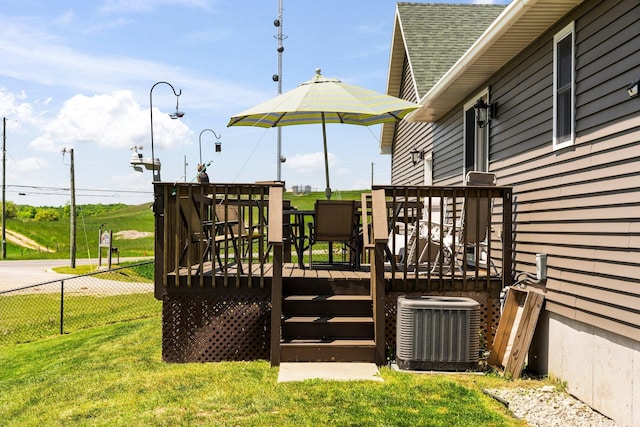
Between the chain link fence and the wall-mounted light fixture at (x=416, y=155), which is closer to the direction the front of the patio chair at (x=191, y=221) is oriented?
the wall-mounted light fixture

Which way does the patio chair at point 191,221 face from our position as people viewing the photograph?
facing away from the viewer and to the right of the viewer

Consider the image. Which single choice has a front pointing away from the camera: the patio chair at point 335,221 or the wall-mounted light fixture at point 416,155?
the patio chair

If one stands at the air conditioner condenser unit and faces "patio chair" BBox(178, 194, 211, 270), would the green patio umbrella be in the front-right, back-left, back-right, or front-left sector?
front-right

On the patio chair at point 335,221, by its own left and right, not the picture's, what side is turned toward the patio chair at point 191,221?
left

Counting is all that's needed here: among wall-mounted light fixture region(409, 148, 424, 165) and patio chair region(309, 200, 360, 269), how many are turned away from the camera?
1

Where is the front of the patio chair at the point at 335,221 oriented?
away from the camera

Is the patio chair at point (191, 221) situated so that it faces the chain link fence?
no

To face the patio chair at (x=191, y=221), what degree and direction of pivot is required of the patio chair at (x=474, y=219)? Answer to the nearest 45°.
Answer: approximately 45° to its left

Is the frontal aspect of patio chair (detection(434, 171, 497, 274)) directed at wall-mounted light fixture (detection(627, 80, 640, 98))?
no

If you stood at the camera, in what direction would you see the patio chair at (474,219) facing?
facing away from the viewer and to the left of the viewer

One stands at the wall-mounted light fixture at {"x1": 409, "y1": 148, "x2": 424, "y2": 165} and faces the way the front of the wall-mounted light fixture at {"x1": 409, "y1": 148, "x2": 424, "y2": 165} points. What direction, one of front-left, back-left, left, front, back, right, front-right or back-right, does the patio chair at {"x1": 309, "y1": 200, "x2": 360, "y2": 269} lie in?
front-left

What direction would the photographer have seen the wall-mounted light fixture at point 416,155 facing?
facing the viewer and to the left of the viewer

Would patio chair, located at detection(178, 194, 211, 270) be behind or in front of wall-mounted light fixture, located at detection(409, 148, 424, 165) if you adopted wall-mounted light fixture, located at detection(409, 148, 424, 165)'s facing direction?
in front
